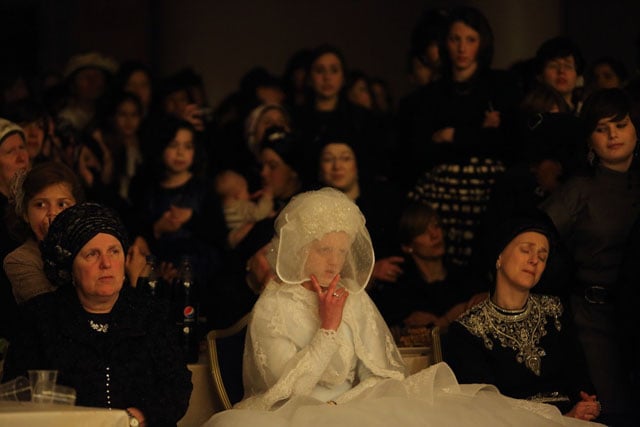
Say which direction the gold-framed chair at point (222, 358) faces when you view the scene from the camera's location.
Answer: facing the viewer

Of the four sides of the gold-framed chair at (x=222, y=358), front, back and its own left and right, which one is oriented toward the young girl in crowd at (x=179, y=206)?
back

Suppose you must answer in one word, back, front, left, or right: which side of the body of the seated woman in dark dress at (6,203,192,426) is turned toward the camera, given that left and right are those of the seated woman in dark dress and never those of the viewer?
front

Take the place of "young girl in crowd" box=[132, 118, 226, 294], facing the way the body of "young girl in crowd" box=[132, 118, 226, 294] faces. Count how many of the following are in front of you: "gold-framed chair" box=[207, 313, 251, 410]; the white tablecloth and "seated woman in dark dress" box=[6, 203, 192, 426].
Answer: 3

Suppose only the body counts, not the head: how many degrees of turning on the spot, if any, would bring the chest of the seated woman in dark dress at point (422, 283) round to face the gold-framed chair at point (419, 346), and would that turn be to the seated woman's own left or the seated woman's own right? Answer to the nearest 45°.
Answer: approximately 45° to the seated woman's own right

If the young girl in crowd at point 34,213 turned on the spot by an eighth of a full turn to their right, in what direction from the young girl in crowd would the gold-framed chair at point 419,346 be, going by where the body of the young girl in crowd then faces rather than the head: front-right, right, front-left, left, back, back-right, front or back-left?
left

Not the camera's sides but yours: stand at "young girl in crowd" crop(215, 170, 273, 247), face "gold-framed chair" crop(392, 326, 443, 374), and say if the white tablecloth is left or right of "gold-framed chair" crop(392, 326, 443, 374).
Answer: right

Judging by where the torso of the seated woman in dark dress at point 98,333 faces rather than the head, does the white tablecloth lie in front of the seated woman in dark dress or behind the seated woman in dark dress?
in front

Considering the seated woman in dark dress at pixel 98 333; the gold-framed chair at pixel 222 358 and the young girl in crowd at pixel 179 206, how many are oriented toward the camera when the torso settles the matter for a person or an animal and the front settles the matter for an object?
3

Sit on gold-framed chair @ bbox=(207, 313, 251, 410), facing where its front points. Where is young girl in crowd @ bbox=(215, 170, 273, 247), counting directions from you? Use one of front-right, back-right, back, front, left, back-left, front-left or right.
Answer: back

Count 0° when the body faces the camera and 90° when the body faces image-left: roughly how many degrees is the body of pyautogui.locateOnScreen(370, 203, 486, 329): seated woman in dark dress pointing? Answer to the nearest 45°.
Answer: approximately 315°

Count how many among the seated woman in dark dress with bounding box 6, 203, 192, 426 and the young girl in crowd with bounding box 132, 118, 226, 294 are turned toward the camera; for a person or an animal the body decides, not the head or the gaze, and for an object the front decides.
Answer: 2

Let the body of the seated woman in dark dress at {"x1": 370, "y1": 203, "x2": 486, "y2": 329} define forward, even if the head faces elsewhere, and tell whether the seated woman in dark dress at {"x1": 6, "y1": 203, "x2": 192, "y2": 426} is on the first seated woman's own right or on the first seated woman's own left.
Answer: on the first seated woman's own right

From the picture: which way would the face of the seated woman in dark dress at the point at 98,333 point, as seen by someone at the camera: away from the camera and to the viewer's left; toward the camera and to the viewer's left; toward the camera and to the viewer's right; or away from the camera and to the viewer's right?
toward the camera and to the viewer's right
